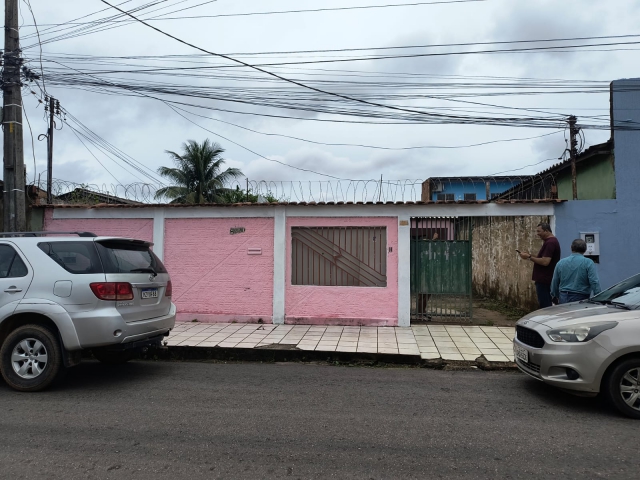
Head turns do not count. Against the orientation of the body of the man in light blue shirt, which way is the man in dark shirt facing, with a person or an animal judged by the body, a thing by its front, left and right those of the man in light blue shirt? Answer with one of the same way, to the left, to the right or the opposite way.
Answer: to the left

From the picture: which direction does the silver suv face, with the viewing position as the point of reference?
facing away from the viewer and to the left of the viewer

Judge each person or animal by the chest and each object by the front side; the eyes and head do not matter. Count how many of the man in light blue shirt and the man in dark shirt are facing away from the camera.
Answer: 1

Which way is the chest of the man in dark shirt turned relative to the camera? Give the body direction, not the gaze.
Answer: to the viewer's left

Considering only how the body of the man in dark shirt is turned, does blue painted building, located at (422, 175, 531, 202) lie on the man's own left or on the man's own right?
on the man's own right

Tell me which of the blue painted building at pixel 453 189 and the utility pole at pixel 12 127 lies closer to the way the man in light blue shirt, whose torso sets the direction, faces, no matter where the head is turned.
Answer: the blue painted building

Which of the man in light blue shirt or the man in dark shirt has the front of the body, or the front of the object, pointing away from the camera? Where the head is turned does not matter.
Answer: the man in light blue shirt

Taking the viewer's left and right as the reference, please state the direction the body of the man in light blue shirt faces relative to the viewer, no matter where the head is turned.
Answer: facing away from the viewer

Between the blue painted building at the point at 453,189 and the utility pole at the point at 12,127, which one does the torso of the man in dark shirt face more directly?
the utility pole

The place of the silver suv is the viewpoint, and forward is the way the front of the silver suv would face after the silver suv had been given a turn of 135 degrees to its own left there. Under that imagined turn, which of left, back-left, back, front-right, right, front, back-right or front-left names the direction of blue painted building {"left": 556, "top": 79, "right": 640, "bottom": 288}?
left

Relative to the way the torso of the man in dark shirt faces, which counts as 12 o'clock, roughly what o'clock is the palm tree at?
The palm tree is roughly at 1 o'clock from the man in dark shirt.
